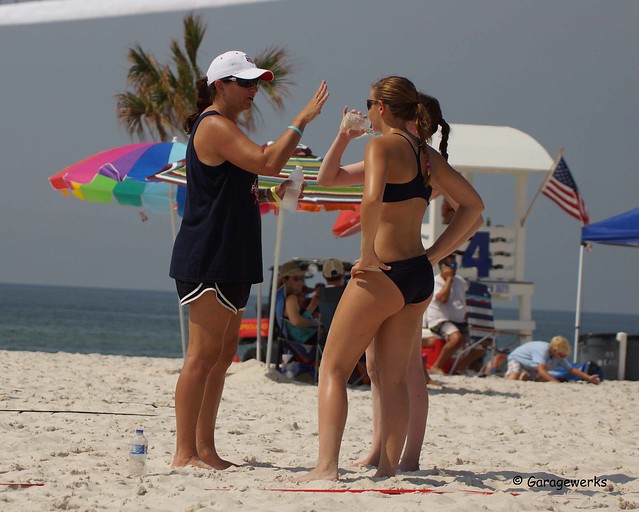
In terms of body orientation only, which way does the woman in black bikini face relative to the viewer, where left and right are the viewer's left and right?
facing away from the viewer and to the left of the viewer

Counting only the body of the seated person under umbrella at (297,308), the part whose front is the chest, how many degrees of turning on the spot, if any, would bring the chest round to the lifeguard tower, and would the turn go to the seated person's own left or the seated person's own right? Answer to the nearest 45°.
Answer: approximately 45° to the seated person's own left

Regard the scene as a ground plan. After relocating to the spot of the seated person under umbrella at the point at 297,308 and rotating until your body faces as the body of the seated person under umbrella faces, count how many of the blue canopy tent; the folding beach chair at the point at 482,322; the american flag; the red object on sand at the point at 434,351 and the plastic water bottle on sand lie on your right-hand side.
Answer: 1

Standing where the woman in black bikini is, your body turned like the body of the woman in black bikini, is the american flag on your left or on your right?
on your right

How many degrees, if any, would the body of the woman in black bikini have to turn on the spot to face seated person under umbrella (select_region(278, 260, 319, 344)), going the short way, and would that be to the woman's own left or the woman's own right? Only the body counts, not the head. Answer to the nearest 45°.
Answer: approximately 45° to the woman's own right

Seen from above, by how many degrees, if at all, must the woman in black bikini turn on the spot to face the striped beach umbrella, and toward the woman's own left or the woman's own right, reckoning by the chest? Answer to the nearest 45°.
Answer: approximately 45° to the woman's own right

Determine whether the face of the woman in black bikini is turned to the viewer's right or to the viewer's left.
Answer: to the viewer's left

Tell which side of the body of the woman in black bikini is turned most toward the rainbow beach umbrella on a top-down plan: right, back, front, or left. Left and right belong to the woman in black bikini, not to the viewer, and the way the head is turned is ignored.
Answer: front
